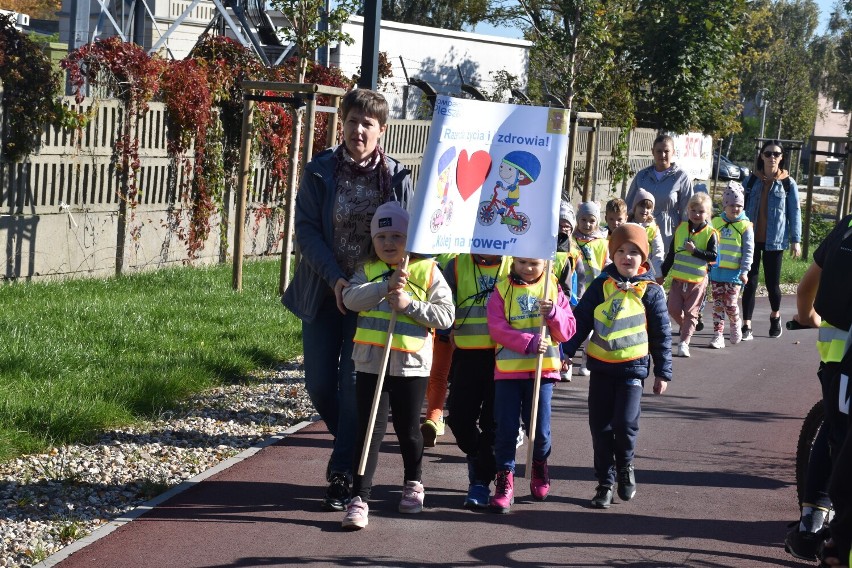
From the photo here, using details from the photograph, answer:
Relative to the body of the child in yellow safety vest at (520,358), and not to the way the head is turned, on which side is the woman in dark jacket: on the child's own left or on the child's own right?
on the child's own right

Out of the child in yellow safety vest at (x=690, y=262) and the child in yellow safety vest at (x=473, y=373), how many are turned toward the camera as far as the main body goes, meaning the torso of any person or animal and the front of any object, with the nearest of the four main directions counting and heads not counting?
2

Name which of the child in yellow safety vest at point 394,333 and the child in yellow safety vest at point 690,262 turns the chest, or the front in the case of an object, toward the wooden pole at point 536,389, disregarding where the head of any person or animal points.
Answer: the child in yellow safety vest at point 690,262

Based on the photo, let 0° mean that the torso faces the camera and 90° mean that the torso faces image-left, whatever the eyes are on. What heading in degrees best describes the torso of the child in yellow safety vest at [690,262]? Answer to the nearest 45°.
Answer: approximately 0°

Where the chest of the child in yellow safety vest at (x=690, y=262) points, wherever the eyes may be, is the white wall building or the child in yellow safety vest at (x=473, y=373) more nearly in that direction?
the child in yellow safety vest

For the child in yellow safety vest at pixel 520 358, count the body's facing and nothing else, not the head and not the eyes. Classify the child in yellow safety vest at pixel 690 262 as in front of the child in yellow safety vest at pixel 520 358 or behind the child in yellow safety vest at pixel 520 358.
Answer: behind
